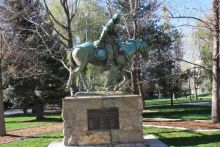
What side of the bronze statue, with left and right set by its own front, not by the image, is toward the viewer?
right

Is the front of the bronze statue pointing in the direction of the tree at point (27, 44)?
no

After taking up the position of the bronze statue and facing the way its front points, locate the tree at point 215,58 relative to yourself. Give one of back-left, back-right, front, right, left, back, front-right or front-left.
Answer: front-left
